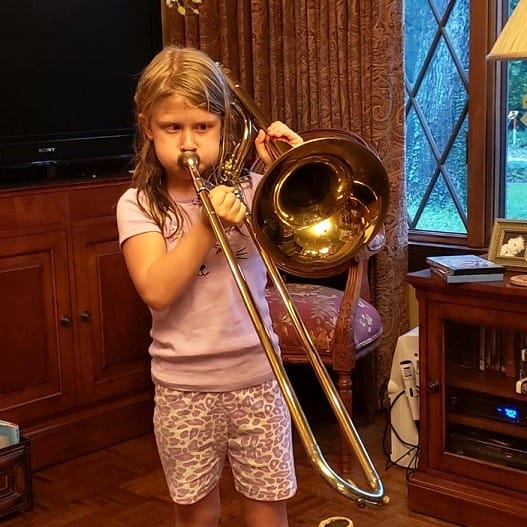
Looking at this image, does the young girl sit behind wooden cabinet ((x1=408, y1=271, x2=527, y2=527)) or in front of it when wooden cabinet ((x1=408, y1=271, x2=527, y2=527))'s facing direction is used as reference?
in front

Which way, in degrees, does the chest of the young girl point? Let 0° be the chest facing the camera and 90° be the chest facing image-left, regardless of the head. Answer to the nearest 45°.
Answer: approximately 0°

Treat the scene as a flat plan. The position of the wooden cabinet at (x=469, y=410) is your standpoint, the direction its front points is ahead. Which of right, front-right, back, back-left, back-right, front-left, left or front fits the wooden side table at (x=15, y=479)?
front-right

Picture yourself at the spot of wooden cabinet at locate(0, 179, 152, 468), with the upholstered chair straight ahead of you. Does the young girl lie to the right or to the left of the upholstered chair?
right
